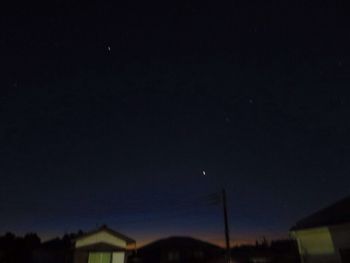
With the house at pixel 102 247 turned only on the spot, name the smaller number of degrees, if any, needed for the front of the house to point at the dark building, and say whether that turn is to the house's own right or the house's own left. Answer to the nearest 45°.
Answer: approximately 135° to the house's own left

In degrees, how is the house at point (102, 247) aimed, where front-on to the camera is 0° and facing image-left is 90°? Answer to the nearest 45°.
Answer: approximately 0°

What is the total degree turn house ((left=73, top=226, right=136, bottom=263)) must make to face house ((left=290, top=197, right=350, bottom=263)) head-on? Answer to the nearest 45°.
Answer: approximately 45° to its left

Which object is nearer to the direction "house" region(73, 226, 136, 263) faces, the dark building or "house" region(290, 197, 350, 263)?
the house
